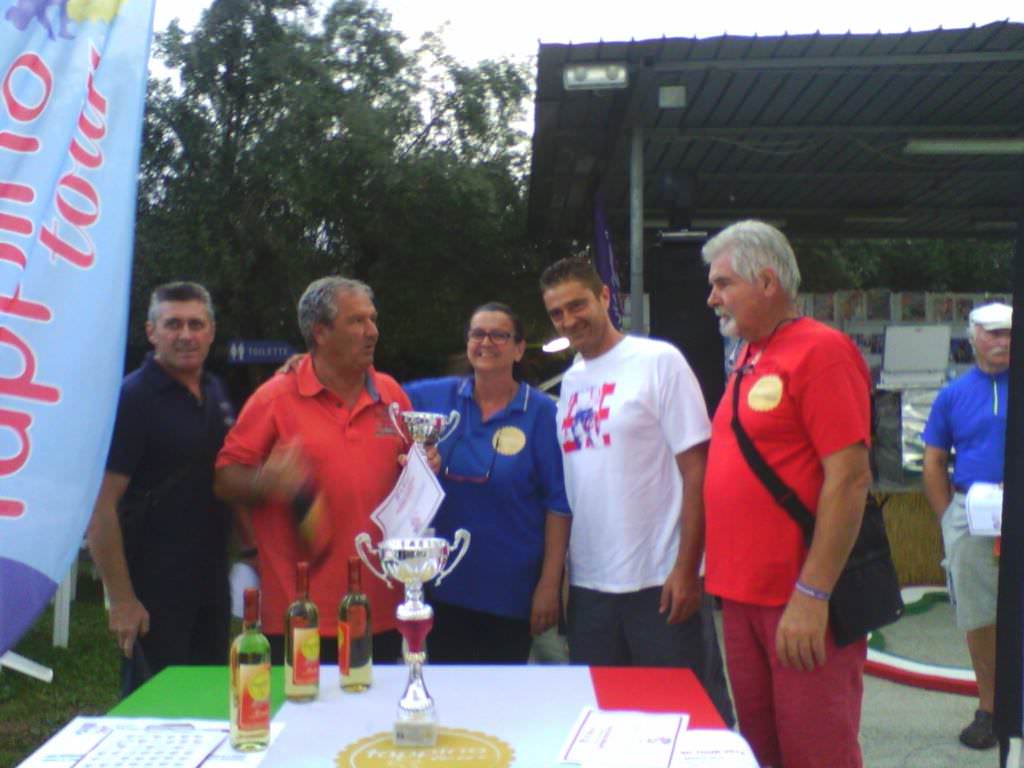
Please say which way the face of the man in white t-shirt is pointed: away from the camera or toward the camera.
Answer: toward the camera

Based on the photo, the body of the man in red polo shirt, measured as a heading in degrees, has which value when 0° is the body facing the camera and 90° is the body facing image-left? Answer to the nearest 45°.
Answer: approximately 315°

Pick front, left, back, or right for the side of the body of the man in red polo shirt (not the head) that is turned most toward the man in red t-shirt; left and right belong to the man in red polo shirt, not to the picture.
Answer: front

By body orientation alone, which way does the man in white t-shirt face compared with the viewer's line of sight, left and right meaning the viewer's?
facing the viewer and to the left of the viewer

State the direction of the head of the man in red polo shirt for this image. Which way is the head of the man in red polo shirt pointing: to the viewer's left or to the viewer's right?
to the viewer's right

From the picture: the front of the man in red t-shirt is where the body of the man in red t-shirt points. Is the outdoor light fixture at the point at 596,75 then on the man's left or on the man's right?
on the man's right

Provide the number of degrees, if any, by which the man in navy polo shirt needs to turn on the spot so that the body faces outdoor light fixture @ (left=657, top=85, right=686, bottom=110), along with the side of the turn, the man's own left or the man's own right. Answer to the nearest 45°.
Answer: approximately 90° to the man's own left

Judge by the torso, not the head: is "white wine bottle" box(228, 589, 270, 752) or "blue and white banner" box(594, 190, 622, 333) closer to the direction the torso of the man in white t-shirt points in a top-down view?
the white wine bottle

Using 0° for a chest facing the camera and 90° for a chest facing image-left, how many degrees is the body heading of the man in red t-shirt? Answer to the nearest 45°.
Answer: approximately 45°

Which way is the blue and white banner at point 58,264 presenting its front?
toward the camera

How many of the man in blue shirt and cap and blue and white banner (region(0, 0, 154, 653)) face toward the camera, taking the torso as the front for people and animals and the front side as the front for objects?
2

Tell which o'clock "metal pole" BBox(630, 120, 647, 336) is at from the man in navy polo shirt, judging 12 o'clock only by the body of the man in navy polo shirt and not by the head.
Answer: The metal pole is roughly at 9 o'clock from the man in navy polo shirt.

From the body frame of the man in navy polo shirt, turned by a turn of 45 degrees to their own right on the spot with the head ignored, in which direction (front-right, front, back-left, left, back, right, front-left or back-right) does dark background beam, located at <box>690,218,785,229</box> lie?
back-left

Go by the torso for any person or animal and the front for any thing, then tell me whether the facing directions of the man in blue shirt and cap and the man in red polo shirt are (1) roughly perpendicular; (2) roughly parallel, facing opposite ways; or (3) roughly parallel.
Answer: roughly parallel
